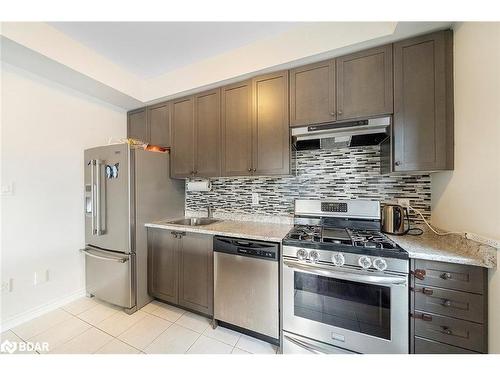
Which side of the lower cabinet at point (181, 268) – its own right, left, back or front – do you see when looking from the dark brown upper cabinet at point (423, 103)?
left

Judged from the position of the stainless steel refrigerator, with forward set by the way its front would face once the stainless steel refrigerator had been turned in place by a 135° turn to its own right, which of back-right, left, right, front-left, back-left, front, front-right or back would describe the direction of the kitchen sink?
right

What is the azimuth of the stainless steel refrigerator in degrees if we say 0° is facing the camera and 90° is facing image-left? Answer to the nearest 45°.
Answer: approximately 45°

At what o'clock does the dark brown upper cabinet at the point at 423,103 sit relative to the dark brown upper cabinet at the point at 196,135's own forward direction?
the dark brown upper cabinet at the point at 423,103 is roughly at 9 o'clock from the dark brown upper cabinet at the point at 196,135.

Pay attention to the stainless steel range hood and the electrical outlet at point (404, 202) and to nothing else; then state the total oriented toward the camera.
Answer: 2

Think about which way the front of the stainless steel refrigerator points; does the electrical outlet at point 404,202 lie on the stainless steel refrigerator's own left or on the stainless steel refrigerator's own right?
on the stainless steel refrigerator's own left

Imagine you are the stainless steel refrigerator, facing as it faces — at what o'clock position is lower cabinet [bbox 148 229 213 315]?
The lower cabinet is roughly at 9 o'clock from the stainless steel refrigerator.

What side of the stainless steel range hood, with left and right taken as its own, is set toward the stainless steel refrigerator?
right

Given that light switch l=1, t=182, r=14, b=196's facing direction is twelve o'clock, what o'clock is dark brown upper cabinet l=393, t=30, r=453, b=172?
The dark brown upper cabinet is roughly at 11 o'clock from the light switch.

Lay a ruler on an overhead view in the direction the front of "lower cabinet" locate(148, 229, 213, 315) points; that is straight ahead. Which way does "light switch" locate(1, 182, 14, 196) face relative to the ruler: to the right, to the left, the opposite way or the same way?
to the left
